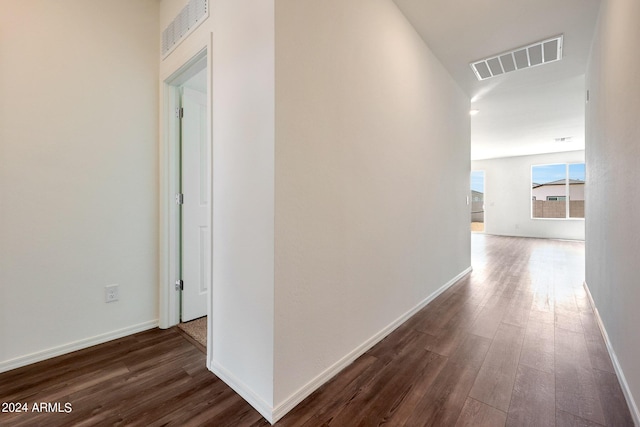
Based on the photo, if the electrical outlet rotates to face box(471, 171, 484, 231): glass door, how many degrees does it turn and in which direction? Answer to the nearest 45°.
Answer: approximately 90° to its left

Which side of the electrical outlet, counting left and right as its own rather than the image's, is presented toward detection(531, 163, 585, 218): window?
left

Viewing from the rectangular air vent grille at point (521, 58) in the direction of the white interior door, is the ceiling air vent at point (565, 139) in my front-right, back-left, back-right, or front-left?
back-right

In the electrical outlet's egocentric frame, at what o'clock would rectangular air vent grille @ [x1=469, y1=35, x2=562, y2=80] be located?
The rectangular air vent grille is roughly at 10 o'clock from the electrical outlet.

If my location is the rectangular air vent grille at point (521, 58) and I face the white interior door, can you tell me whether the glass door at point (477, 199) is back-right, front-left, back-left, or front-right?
back-right
